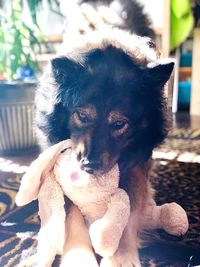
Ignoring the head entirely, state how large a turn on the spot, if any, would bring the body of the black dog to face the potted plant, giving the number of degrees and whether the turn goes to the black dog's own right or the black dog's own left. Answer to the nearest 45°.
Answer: approximately 135° to the black dog's own right

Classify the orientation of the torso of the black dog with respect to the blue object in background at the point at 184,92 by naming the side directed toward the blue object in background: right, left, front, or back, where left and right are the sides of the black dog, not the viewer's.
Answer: back

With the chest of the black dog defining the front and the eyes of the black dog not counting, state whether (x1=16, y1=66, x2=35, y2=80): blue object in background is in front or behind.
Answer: behind

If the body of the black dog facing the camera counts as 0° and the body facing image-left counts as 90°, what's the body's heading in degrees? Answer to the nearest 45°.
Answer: approximately 0°

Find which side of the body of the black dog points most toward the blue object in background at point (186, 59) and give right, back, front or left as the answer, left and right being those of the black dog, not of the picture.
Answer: back
